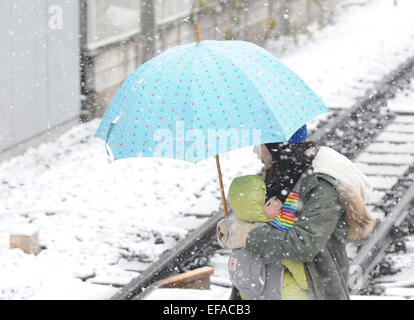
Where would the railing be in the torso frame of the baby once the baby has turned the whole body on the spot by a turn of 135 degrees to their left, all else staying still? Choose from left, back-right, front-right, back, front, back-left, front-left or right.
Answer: front-right

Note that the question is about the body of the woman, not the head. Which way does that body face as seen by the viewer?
to the viewer's left

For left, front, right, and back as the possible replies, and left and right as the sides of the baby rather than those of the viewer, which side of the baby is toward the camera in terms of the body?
right

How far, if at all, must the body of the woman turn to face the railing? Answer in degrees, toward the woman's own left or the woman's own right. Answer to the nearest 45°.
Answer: approximately 90° to the woman's own right
